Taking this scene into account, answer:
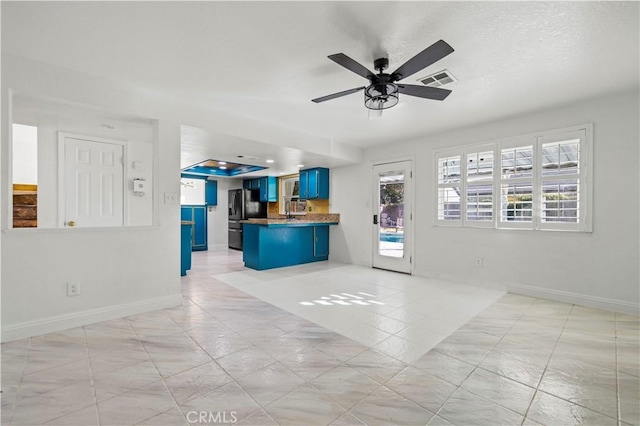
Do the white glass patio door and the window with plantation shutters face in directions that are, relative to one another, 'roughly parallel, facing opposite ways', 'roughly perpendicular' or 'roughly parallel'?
roughly parallel

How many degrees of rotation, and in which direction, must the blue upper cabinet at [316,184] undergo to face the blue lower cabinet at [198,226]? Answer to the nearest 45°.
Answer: approximately 90° to its right

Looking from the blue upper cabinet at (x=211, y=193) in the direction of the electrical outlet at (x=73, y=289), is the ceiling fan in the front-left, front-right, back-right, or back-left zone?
front-left

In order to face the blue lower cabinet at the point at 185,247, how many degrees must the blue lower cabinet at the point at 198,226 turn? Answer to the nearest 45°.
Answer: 0° — it already faces it

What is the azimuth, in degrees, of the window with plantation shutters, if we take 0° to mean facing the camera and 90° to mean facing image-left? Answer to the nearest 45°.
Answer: approximately 45°

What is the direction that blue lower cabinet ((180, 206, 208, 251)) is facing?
toward the camera

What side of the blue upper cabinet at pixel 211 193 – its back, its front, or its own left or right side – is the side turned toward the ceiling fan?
front

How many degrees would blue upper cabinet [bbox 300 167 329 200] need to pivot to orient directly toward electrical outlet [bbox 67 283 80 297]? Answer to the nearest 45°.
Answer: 0° — it already faces it

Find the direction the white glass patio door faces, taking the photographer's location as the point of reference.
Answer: facing the viewer and to the left of the viewer

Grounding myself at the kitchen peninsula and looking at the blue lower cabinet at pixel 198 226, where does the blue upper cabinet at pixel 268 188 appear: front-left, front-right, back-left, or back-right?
front-right

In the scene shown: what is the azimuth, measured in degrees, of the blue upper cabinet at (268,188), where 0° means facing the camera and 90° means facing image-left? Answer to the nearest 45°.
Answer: approximately 45°

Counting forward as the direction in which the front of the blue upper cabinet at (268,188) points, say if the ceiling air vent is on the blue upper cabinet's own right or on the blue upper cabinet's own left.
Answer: on the blue upper cabinet's own left

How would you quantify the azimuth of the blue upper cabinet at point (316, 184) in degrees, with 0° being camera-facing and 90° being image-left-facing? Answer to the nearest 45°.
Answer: approximately 45°

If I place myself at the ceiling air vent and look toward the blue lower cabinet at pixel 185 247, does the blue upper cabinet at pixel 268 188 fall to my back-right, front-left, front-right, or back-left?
front-right

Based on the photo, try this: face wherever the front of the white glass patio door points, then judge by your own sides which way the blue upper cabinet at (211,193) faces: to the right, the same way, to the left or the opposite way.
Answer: to the left
